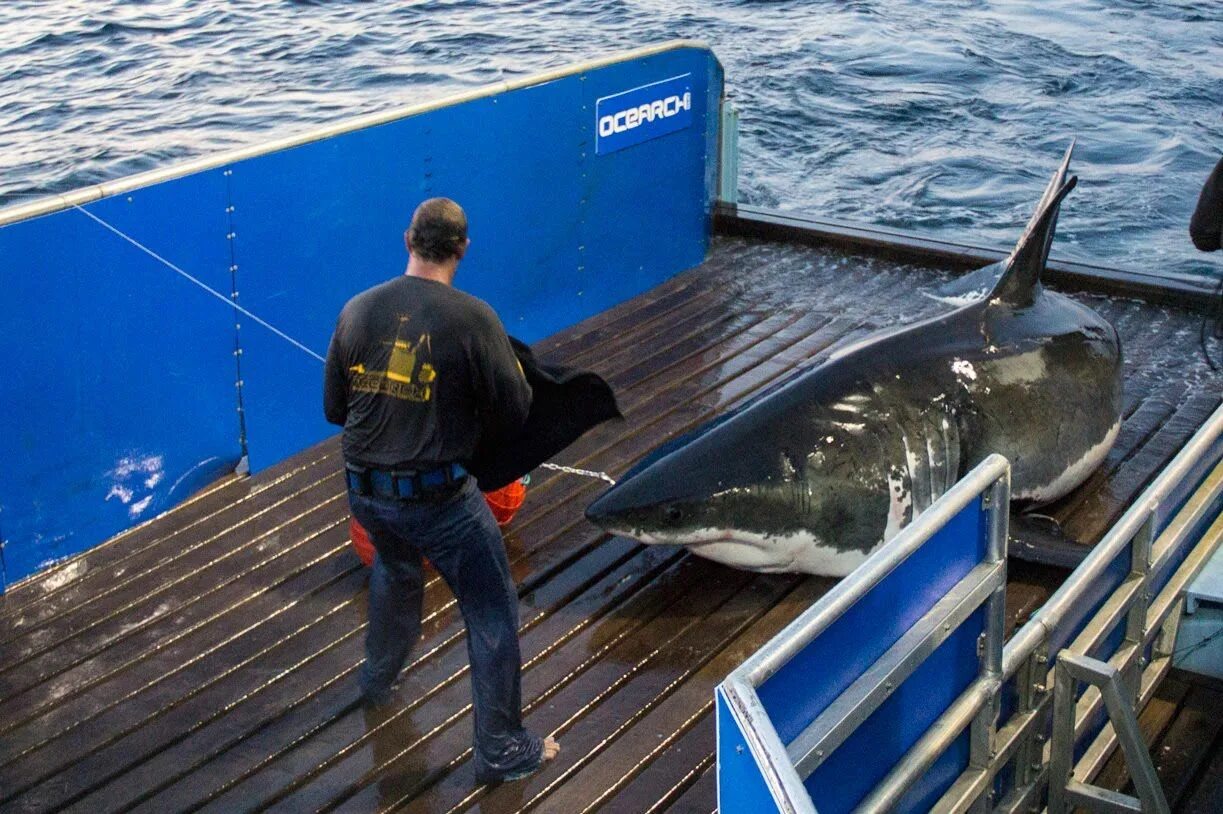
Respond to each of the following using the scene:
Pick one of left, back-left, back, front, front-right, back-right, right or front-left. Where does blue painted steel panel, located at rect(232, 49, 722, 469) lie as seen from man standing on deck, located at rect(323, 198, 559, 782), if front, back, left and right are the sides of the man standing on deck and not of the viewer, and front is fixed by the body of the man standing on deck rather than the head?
front-left

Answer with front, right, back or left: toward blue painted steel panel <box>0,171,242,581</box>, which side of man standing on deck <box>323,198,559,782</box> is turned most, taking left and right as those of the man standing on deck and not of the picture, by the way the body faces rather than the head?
left

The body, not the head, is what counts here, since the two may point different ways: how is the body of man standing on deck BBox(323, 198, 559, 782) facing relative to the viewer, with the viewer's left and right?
facing away from the viewer and to the right of the viewer

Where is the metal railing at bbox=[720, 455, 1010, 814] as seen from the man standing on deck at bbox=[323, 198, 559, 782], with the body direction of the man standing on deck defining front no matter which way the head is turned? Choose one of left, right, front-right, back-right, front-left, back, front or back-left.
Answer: right

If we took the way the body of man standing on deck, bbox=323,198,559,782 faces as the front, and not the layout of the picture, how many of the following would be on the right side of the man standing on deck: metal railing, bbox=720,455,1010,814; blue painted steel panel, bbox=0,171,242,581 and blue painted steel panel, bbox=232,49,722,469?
1

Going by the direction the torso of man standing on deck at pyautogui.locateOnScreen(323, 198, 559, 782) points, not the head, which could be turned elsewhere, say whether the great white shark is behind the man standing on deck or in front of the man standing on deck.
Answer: in front

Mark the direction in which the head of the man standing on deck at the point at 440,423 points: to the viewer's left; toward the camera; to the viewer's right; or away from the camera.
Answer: away from the camera

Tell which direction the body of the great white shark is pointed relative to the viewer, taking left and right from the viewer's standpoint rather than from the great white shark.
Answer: facing the viewer and to the left of the viewer

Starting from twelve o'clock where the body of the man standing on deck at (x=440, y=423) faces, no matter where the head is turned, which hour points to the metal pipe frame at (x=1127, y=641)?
The metal pipe frame is roughly at 2 o'clock from the man standing on deck.

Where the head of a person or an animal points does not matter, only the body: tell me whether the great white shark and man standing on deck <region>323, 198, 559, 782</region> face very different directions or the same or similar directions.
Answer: very different directions

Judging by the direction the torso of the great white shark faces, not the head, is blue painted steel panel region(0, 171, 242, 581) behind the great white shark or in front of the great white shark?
in front
